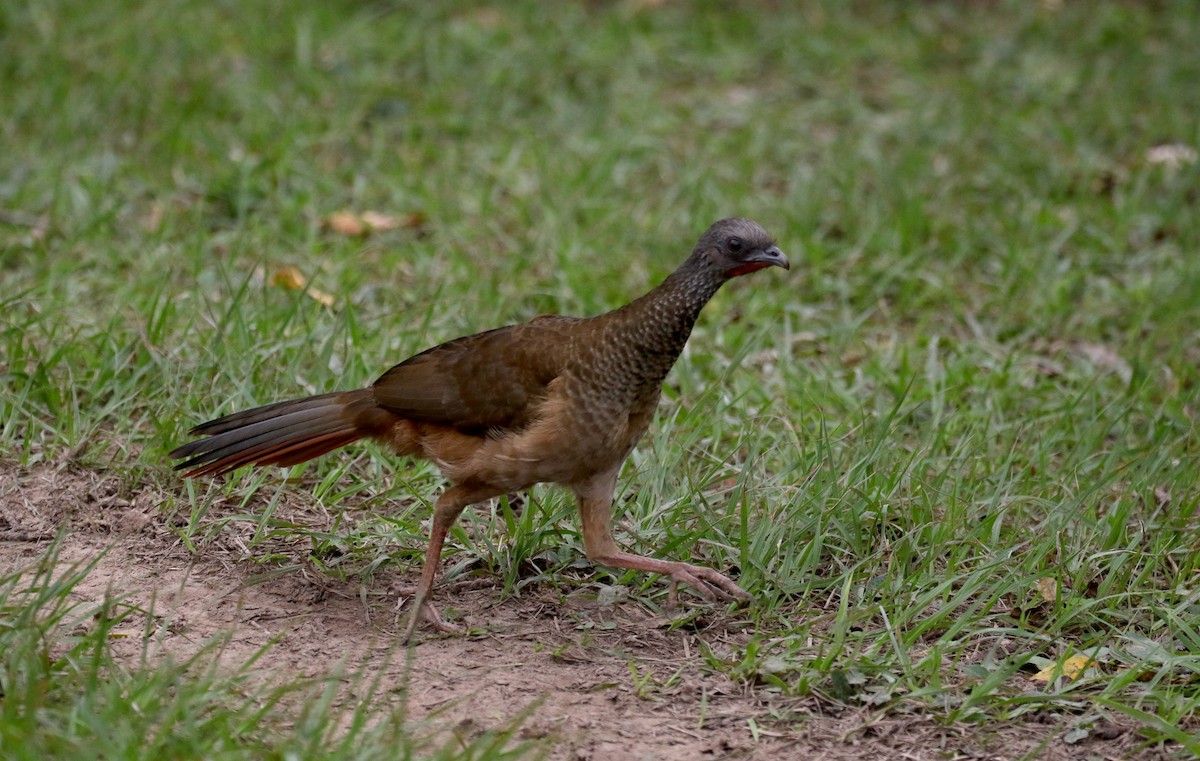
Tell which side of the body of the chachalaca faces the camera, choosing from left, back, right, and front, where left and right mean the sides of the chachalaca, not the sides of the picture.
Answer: right

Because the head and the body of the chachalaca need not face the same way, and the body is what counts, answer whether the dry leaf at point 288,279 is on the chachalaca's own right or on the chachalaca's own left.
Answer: on the chachalaca's own left

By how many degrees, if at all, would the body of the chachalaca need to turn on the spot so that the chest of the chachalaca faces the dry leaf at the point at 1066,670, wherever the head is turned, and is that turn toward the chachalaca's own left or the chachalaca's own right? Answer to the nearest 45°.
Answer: approximately 45° to the chachalaca's own right

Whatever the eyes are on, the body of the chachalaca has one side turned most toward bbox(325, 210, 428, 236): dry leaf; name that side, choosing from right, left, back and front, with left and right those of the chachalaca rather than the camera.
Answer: left
